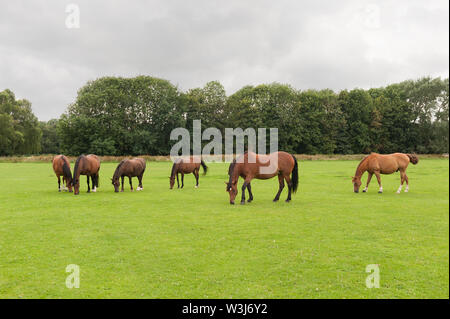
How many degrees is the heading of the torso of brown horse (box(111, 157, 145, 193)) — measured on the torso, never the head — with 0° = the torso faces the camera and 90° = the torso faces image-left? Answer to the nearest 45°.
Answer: approximately 45°

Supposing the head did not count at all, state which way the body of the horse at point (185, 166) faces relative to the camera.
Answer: to the viewer's left

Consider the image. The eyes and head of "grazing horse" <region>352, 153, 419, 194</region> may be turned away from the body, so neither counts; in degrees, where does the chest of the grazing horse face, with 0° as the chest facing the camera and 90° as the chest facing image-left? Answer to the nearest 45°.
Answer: approximately 90°

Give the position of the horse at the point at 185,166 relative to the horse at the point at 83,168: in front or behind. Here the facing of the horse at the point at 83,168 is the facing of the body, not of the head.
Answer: behind

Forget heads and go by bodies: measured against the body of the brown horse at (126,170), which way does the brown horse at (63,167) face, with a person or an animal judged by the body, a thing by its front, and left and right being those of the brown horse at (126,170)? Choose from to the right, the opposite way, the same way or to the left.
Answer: to the left

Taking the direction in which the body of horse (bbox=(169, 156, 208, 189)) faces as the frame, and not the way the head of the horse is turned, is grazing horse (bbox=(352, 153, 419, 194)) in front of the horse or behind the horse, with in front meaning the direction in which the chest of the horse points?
behind

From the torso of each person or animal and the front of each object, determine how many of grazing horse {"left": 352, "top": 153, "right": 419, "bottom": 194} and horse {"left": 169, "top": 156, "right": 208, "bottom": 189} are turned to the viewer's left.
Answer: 2

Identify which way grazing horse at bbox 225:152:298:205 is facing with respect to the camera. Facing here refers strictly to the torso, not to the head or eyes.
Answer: to the viewer's left

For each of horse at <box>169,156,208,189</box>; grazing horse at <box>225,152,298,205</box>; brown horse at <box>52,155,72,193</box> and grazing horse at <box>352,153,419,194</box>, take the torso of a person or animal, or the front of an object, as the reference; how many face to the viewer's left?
3
